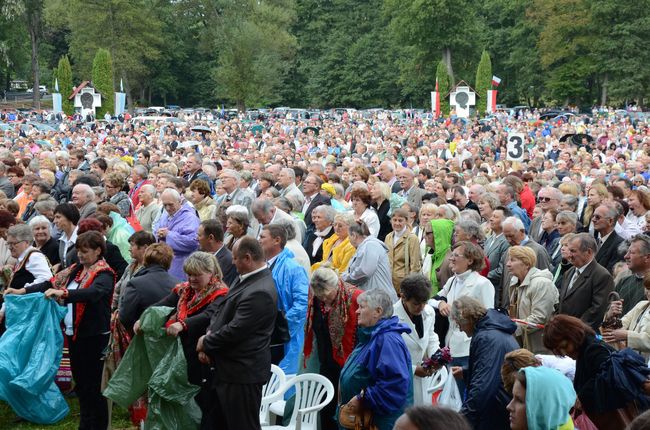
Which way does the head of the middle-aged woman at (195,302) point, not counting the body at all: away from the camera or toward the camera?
toward the camera

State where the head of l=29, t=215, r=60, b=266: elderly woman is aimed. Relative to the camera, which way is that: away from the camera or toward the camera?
toward the camera

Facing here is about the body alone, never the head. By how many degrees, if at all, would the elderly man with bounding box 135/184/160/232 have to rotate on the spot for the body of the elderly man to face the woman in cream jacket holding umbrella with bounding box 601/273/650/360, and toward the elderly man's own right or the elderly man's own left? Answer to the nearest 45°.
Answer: approximately 90° to the elderly man's own left

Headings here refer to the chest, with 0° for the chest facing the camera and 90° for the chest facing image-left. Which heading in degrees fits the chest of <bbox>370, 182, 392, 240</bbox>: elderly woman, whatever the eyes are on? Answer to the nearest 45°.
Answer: approximately 45°

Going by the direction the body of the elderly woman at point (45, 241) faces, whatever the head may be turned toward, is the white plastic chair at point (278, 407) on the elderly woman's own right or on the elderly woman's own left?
on the elderly woman's own left

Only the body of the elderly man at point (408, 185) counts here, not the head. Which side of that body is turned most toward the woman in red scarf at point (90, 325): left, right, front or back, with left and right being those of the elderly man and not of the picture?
front

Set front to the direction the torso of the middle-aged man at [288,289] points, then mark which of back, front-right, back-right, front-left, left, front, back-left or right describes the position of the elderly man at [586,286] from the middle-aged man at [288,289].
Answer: back

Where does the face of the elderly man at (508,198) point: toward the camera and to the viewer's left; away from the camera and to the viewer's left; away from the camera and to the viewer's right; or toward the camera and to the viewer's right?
toward the camera and to the viewer's left

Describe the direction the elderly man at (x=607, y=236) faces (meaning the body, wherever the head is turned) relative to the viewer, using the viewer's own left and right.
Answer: facing the viewer and to the left of the viewer

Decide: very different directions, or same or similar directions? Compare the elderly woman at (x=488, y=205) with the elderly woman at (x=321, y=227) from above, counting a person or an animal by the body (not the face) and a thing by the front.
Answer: same or similar directions

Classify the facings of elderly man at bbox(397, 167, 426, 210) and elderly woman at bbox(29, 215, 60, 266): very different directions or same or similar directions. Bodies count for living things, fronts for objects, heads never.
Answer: same or similar directions
